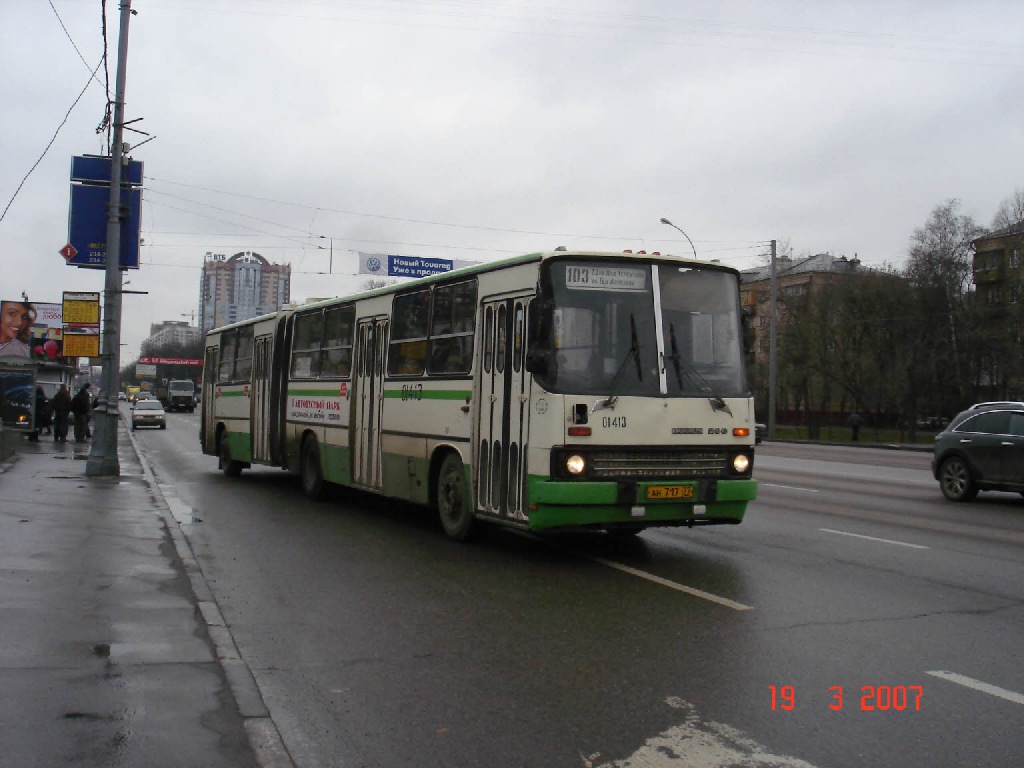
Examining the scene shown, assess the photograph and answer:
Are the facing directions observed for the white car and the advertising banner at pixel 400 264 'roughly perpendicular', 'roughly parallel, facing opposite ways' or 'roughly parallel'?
roughly parallel

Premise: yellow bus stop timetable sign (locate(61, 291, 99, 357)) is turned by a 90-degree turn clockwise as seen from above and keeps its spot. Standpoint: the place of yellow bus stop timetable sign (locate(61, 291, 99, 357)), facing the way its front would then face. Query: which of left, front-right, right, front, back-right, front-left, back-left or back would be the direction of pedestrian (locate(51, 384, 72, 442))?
right

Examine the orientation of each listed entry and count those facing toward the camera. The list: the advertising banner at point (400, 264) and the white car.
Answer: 2

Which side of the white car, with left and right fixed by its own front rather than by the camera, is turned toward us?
front

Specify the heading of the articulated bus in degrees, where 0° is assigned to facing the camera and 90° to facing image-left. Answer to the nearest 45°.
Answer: approximately 315°

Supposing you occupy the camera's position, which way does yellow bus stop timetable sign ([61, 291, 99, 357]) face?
facing the viewer

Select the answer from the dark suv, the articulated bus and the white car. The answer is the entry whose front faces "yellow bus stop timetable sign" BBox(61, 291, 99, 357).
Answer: the white car

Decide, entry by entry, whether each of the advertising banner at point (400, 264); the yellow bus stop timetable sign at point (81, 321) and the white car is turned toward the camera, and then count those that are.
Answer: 3

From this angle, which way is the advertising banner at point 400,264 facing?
toward the camera

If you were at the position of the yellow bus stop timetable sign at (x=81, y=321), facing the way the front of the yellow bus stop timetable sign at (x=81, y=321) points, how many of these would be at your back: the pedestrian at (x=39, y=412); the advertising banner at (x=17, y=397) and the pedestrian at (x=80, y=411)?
3

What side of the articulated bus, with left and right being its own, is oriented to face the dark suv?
left

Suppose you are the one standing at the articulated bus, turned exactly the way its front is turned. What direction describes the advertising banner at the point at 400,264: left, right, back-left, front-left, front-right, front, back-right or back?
back-left

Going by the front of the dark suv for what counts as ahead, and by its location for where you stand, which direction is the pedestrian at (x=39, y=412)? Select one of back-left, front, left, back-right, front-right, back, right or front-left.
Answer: back-right
